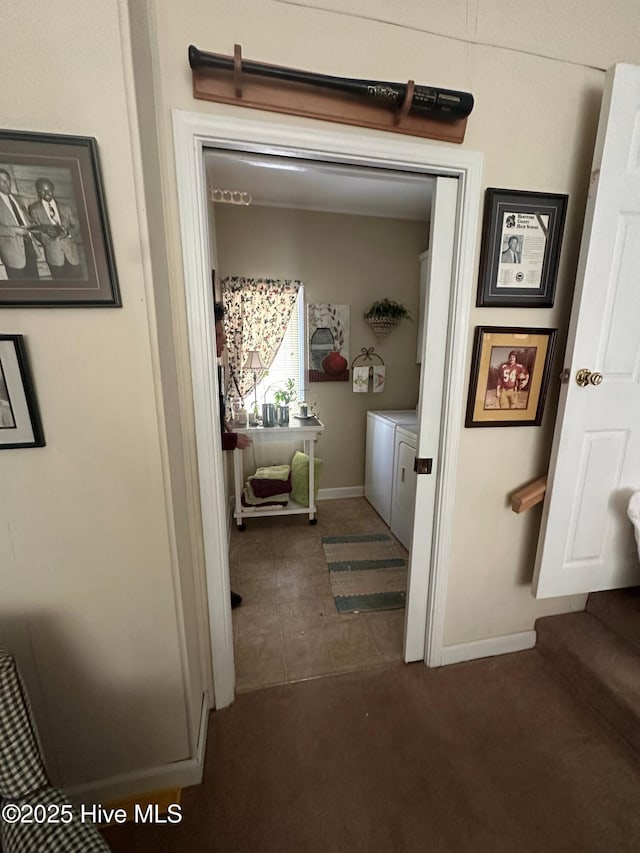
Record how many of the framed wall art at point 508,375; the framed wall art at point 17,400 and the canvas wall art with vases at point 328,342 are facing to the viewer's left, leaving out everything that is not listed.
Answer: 0

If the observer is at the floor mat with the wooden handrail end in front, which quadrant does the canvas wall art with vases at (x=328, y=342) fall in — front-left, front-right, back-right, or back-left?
back-left

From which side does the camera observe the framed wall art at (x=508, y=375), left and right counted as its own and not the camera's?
front

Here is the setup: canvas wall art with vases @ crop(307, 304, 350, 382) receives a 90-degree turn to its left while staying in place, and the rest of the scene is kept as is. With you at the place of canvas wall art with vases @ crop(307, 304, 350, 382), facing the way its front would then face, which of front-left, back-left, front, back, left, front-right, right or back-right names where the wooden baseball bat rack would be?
right

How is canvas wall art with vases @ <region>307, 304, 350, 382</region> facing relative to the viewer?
toward the camera

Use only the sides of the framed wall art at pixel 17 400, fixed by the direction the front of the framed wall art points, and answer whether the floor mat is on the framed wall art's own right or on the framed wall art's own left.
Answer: on the framed wall art's own left

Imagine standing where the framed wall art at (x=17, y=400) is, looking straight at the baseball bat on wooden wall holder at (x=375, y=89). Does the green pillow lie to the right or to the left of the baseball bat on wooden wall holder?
left

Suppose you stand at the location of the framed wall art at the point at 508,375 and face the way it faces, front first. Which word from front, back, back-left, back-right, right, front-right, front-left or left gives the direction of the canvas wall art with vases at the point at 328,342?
back-right
